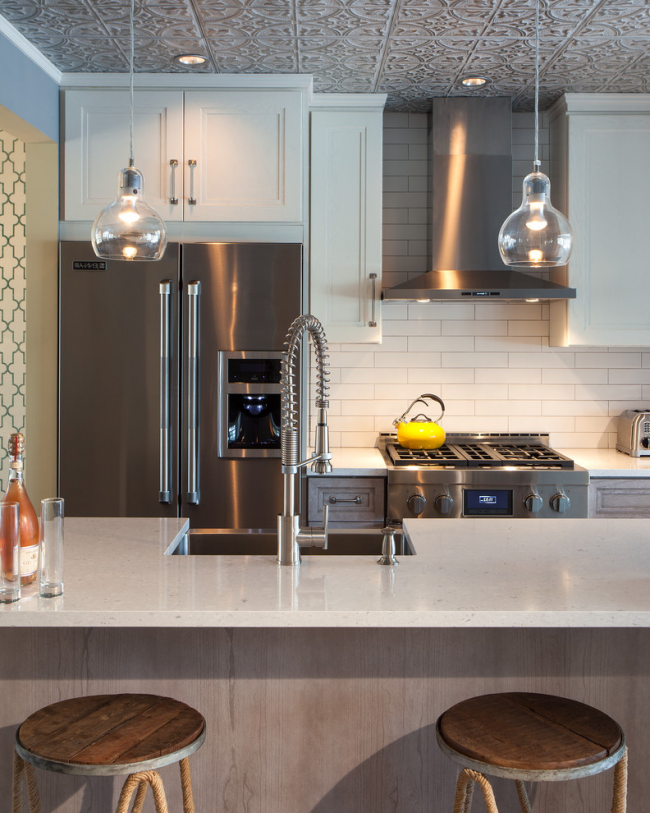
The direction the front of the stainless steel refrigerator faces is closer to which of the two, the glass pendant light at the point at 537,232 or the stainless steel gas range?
the glass pendant light

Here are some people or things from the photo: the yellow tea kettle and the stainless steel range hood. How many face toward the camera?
1

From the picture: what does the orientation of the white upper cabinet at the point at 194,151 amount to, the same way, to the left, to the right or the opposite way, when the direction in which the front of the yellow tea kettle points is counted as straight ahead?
to the left

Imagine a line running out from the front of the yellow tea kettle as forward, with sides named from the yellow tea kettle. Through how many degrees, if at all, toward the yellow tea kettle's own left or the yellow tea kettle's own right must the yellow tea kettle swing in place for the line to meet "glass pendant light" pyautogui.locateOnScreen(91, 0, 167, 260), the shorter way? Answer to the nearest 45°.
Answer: approximately 90° to the yellow tea kettle's own left

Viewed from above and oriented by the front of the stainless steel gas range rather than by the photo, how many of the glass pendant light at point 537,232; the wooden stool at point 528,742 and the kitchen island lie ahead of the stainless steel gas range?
3

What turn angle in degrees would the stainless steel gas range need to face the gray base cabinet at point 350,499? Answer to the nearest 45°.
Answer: approximately 90° to its right

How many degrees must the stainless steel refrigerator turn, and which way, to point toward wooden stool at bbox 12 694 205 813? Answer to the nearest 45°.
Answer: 0° — it already faces it

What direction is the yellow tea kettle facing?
to the viewer's left

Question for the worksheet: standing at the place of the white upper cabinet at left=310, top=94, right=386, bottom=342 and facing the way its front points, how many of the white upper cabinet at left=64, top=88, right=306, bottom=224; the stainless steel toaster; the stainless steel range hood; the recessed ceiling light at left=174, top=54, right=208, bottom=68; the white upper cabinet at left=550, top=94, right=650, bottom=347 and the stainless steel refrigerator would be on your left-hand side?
3

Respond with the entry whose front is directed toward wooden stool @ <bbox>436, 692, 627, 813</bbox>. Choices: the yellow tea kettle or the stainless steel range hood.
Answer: the stainless steel range hood

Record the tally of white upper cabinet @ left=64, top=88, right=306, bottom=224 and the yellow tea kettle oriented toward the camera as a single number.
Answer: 1
